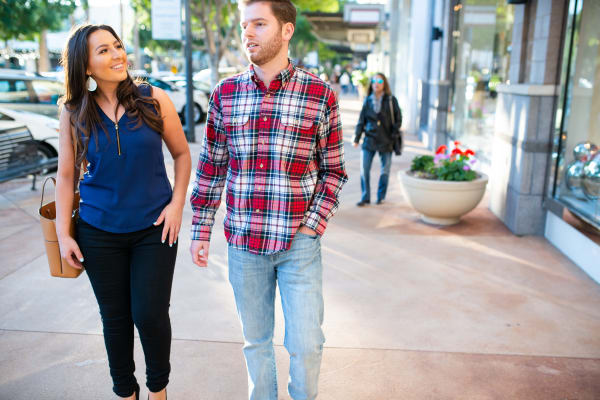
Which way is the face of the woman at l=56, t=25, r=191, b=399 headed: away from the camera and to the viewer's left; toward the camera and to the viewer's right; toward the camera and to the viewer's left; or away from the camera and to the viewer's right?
toward the camera and to the viewer's right

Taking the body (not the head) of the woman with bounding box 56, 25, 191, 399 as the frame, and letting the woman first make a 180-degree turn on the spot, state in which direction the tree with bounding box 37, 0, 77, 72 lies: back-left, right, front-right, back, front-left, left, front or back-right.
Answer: front

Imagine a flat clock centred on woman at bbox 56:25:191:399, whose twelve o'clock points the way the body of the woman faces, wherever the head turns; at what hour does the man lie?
The man is roughly at 10 o'clock from the woman.

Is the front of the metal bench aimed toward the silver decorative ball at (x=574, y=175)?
yes

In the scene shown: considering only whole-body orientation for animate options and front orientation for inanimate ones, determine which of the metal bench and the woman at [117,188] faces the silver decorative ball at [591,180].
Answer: the metal bench

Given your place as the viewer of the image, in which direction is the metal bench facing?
facing the viewer and to the right of the viewer

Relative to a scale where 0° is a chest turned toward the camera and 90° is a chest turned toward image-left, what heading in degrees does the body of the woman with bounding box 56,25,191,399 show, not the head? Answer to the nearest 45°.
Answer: approximately 0°

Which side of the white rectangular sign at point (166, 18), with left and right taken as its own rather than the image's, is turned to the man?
front

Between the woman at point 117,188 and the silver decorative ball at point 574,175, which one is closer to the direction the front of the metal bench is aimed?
the silver decorative ball

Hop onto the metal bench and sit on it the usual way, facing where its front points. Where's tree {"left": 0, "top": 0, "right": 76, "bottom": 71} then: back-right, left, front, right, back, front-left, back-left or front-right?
back-left

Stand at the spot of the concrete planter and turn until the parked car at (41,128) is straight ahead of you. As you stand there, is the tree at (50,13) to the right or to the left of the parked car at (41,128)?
right

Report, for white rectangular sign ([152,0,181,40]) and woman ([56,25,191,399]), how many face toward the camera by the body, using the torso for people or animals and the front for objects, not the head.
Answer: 2

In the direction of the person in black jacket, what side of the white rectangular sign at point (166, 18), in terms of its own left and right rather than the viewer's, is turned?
front

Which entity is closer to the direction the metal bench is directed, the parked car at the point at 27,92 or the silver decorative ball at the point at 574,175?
the silver decorative ball

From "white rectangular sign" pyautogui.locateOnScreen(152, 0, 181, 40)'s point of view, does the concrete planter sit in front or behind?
in front
